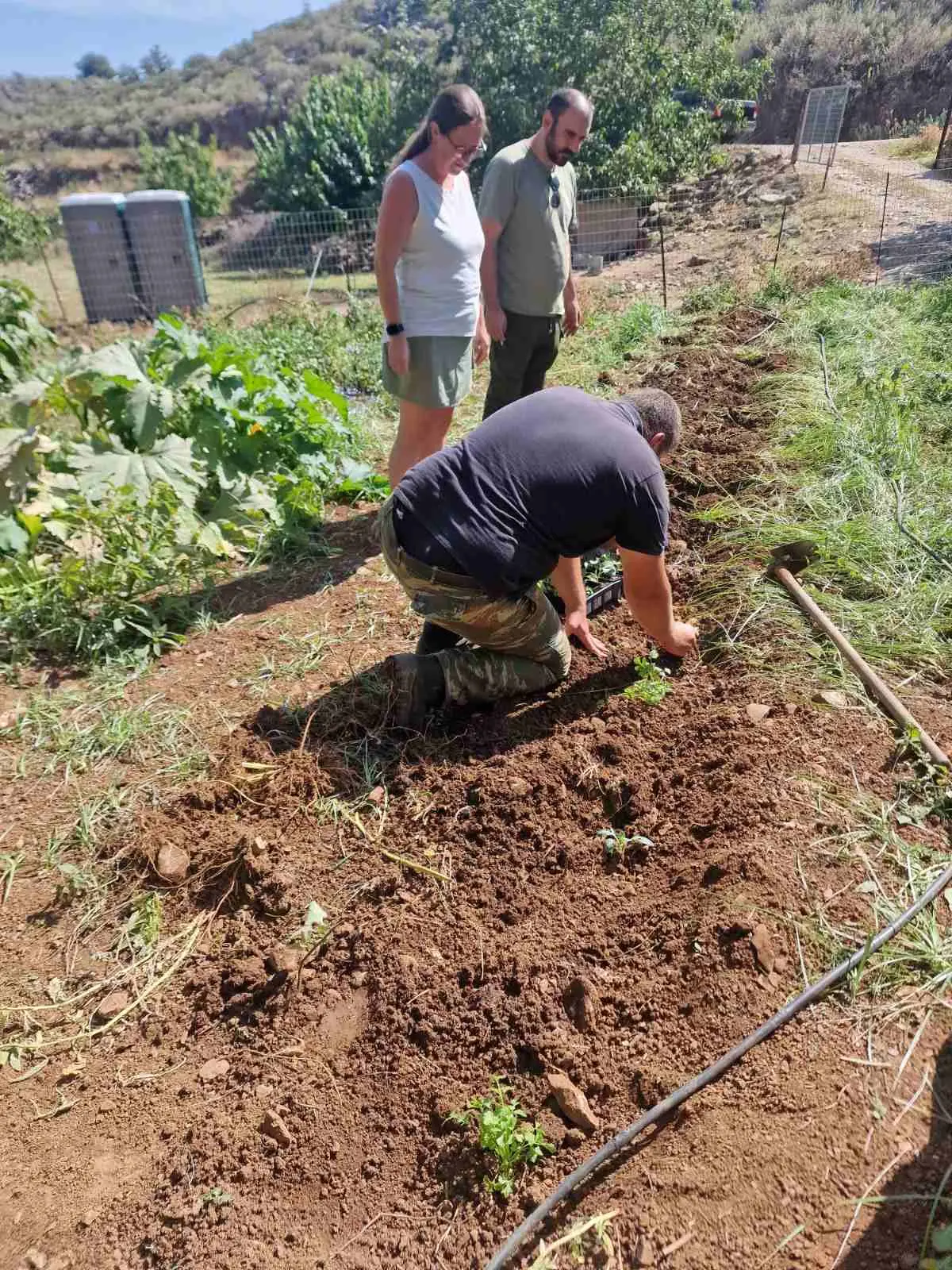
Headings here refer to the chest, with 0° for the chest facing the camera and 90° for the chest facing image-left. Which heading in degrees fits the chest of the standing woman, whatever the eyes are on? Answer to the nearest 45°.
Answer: approximately 315°

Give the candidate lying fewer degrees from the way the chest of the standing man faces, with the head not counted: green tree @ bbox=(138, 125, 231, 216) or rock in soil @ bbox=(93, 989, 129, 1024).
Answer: the rock in soil

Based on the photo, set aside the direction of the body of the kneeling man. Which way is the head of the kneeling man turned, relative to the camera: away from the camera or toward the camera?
away from the camera

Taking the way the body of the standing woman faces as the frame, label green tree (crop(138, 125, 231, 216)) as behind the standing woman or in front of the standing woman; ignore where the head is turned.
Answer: behind

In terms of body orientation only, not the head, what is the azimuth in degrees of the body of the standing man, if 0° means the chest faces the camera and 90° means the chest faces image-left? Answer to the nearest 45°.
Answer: approximately 315°

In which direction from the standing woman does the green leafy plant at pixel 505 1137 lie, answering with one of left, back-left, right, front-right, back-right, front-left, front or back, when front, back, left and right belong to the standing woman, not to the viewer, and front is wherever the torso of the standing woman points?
front-right

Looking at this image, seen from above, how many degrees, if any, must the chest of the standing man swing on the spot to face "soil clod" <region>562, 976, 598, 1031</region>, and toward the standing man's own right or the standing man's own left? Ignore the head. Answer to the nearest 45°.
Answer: approximately 45° to the standing man's own right

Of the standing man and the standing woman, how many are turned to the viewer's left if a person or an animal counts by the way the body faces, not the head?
0

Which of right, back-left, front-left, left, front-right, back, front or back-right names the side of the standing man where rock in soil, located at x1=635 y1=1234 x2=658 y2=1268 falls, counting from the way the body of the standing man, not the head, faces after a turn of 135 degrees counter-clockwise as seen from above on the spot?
back

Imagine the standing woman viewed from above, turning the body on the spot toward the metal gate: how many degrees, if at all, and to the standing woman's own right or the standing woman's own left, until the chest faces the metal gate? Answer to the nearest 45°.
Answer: approximately 90° to the standing woman's own left

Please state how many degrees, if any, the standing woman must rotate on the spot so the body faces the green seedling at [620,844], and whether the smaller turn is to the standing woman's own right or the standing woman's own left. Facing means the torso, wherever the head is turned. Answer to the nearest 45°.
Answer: approximately 45° to the standing woman's own right

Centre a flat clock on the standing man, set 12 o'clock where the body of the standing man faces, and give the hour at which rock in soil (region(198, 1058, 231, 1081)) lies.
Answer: The rock in soil is roughly at 2 o'clock from the standing man.

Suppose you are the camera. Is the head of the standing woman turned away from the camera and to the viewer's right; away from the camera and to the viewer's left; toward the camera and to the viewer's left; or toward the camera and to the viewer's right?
toward the camera and to the viewer's right

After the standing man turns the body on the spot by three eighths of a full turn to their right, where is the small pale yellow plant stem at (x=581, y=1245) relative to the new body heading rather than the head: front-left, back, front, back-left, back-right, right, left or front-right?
left

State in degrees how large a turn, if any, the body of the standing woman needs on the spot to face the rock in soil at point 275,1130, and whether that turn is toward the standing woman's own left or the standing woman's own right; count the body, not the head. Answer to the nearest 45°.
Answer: approximately 45° to the standing woman's own right

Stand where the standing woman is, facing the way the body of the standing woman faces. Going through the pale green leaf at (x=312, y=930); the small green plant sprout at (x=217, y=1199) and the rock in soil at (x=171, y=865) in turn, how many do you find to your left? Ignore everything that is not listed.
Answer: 0

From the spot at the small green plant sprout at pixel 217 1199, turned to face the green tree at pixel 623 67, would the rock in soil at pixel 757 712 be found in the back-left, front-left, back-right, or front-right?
front-right

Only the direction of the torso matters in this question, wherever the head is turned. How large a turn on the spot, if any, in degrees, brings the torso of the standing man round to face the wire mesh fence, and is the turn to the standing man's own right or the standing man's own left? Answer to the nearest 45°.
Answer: approximately 135° to the standing man's own left

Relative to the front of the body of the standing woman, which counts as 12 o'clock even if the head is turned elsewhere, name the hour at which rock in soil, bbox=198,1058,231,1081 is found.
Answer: The rock in soil is roughly at 2 o'clock from the standing woman.

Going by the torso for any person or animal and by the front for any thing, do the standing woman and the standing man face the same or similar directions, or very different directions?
same or similar directions

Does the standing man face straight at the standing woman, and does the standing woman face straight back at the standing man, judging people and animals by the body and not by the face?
no

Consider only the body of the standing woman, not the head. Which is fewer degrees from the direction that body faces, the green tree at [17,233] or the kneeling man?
the kneeling man
